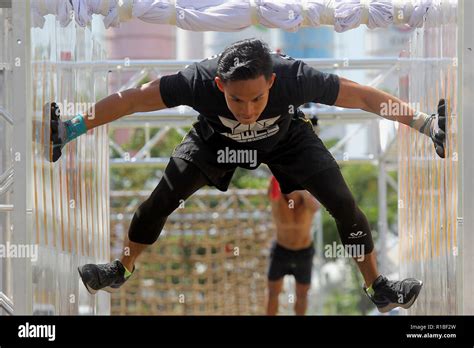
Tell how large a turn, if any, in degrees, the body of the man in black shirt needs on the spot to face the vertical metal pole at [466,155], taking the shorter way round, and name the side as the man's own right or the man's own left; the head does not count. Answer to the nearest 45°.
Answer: approximately 45° to the man's own left

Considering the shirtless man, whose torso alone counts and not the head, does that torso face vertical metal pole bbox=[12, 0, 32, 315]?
yes

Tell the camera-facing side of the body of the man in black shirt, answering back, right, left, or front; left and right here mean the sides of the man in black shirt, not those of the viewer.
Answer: front

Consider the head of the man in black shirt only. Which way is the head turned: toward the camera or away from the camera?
toward the camera

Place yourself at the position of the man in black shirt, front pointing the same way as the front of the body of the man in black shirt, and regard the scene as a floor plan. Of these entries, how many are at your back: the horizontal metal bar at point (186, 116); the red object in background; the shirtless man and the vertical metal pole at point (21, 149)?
3

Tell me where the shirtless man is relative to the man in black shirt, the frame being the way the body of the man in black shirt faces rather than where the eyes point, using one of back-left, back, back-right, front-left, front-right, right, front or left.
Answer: back

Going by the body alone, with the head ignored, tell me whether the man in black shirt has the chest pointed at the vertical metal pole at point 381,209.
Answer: no
